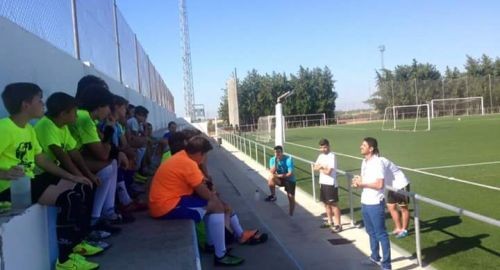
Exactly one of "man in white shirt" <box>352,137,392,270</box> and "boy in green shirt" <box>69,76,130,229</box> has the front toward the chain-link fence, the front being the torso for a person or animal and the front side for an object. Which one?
the man in white shirt

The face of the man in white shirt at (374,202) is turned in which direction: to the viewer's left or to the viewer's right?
to the viewer's left

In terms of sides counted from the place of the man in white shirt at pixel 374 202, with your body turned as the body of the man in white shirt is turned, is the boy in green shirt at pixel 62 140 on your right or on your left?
on your left

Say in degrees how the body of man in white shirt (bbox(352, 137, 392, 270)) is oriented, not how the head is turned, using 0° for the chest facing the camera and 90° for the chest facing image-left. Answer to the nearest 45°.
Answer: approximately 90°

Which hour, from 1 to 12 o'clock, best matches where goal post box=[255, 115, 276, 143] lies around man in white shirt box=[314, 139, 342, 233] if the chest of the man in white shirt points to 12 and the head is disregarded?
The goal post is roughly at 4 o'clock from the man in white shirt.

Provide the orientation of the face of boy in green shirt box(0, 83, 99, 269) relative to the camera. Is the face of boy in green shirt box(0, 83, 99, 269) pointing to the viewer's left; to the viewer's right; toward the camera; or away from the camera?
to the viewer's right

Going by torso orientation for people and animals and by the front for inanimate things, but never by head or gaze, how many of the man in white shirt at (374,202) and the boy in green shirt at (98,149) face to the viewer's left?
1

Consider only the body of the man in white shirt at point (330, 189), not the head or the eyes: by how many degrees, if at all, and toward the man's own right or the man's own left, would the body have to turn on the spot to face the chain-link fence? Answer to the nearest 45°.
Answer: approximately 45° to the man's own right

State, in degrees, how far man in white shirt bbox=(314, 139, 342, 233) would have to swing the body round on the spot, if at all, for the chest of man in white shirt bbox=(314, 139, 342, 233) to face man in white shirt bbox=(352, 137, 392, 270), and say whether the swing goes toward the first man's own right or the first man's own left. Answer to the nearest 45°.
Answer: approximately 45° to the first man's own left

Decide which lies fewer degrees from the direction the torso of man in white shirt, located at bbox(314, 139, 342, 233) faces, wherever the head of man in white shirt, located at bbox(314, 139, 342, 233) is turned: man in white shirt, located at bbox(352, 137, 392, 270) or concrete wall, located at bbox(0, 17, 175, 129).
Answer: the concrete wall

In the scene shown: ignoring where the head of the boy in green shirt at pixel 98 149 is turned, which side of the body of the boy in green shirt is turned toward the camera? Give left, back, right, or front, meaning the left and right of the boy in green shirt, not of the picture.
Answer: right

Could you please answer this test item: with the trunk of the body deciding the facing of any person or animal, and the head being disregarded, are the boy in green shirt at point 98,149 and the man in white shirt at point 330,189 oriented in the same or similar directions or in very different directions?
very different directions

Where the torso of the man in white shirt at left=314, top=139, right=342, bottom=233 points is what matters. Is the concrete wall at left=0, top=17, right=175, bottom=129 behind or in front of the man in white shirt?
in front

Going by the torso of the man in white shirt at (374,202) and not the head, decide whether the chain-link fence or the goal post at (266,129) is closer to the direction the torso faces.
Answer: the chain-link fence
